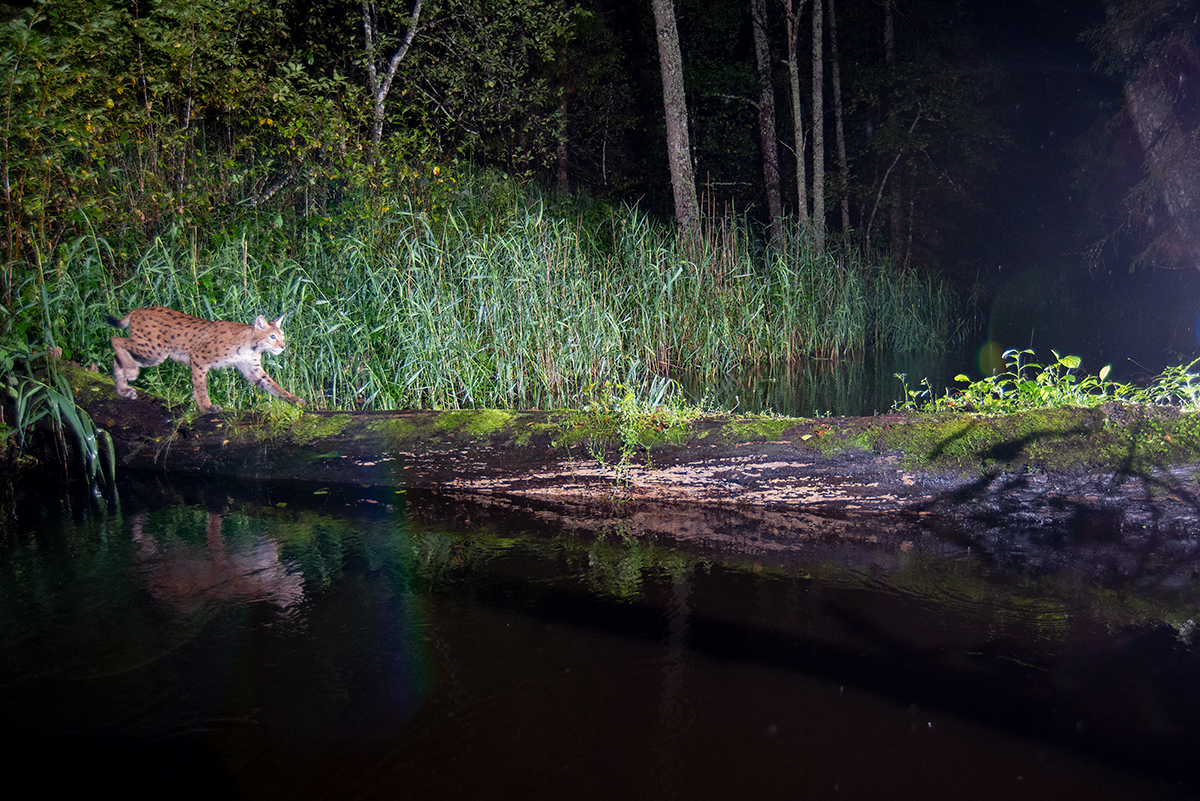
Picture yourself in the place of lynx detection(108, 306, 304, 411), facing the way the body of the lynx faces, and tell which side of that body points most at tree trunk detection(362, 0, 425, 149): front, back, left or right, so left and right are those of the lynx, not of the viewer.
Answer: left

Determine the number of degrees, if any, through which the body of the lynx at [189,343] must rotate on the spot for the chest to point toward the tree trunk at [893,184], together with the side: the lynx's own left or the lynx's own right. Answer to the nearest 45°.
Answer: approximately 45° to the lynx's own left

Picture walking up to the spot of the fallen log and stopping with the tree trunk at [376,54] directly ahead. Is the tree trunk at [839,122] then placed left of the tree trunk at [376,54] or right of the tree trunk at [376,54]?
right

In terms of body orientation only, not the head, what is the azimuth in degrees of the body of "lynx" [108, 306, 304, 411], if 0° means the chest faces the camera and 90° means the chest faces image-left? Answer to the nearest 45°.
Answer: approximately 270°

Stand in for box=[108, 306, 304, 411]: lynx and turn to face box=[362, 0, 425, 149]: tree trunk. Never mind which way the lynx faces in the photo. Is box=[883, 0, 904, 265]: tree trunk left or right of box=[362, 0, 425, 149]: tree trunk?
right

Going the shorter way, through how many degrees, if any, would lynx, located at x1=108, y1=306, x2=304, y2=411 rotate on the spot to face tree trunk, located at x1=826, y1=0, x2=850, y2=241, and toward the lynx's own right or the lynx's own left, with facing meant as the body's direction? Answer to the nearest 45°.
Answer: approximately 45° to the lynx's own left

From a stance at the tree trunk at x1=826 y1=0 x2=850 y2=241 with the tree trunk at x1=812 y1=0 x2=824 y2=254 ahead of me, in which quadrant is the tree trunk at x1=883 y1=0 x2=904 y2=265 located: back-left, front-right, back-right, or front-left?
back-left
